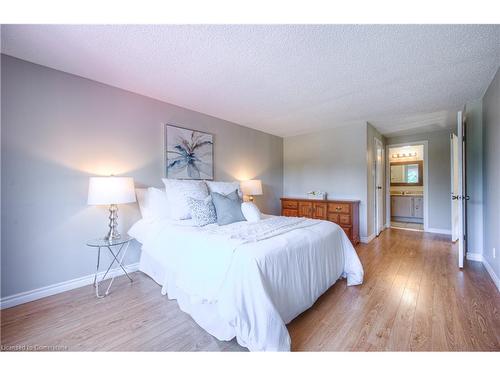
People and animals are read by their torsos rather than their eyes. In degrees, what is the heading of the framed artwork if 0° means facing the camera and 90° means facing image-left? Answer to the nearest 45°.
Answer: approximately 315°

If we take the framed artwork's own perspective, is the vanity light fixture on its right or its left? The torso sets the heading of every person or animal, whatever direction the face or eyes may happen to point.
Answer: on its left

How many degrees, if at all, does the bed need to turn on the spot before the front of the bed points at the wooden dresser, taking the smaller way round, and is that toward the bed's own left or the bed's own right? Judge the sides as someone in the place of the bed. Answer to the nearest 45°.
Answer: approximately 90° to the bed's own left

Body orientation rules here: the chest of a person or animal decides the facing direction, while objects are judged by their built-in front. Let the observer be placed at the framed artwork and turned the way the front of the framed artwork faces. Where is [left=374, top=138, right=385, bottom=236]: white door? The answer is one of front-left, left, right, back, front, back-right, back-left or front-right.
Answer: front-left
